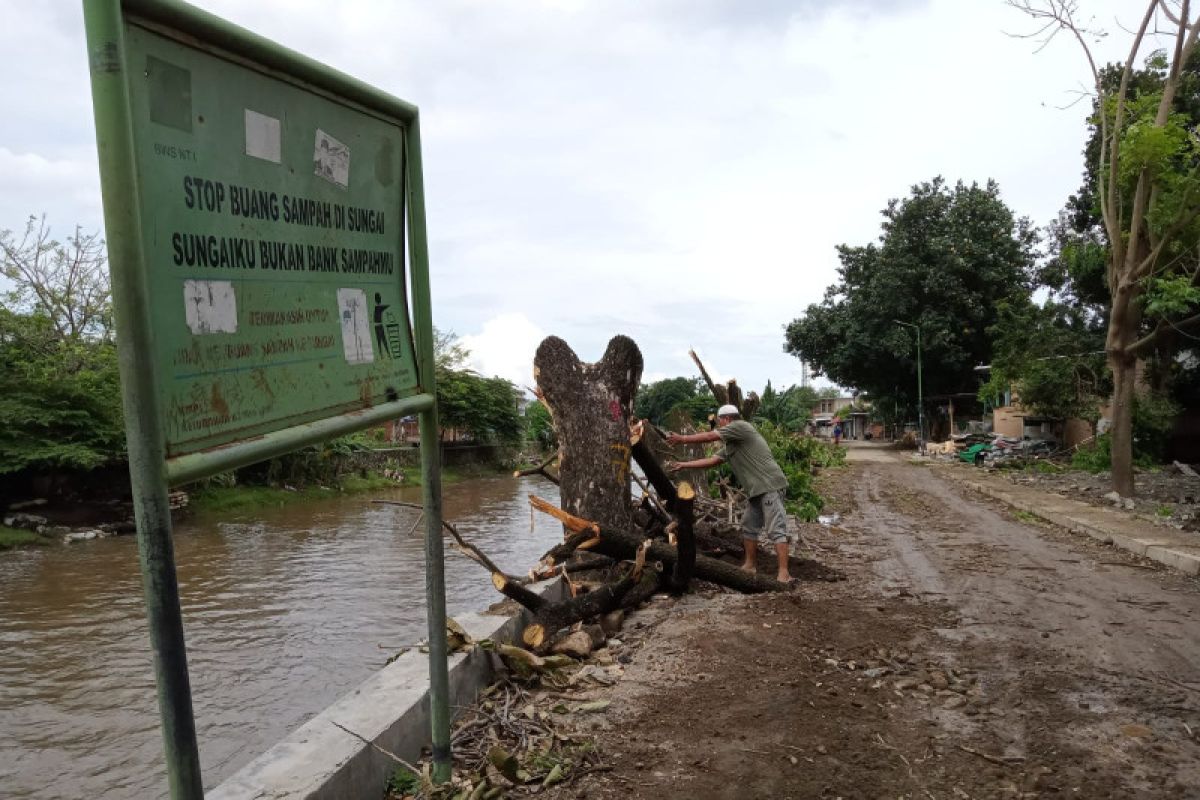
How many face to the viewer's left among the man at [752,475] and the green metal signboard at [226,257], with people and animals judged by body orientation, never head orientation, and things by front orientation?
1

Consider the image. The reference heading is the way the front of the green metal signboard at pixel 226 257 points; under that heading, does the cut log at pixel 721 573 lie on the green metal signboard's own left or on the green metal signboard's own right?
on the green metal signboard's own left

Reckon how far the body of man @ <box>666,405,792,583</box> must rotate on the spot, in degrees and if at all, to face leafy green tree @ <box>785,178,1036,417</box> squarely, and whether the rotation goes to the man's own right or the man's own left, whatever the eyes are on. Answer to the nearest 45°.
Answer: approximately 90° to the man's own right

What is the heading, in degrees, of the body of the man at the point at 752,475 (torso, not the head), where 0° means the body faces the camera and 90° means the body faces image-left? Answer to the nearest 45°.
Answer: approximately 90°

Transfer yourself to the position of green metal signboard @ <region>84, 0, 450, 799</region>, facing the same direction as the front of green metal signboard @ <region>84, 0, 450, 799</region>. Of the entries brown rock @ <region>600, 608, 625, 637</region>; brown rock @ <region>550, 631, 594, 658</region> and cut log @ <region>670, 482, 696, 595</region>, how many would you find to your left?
3

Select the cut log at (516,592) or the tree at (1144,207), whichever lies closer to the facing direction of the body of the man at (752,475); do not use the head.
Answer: the cut log

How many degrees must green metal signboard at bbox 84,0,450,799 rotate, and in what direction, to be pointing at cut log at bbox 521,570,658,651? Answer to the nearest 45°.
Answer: approximately 90° to its left

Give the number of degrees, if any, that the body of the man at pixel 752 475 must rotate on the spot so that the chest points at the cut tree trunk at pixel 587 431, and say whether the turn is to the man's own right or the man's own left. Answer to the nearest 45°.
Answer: approximately 45° to the man's own left

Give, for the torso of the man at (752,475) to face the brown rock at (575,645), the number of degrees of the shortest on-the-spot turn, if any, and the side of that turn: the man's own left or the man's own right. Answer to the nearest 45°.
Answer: approximately 45° to the man's own left

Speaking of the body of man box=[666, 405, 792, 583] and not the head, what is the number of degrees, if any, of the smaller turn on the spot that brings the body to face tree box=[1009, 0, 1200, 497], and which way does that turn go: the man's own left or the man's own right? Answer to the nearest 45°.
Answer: approximately 135° to the man's own right

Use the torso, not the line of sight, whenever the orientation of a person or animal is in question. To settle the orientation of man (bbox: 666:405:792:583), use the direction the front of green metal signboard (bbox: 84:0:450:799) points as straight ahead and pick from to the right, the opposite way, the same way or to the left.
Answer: the opposite way

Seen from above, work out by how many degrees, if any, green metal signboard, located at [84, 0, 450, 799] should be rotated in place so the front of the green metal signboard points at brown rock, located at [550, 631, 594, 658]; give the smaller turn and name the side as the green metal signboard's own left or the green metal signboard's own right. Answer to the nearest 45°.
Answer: approximately 90° to the green metal signboard's own left

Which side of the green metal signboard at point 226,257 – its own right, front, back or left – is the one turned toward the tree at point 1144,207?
left

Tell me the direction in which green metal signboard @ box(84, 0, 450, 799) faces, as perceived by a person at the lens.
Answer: facing the viewer and to the right of the viewer
